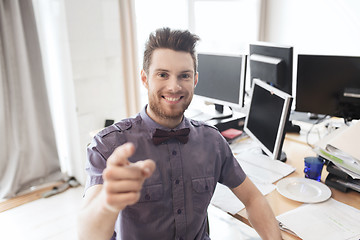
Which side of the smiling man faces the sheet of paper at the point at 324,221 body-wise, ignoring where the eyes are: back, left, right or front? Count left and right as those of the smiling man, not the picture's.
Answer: left

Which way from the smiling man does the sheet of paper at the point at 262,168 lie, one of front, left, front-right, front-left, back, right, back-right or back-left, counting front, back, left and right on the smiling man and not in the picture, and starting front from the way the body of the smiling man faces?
back-left

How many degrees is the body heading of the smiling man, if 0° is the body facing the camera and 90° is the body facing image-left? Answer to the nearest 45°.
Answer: approximately 0°

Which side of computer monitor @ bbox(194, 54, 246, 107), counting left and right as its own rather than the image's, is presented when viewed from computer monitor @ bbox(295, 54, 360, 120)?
left

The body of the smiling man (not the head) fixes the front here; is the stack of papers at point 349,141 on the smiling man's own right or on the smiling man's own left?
on the smiling man's own left
